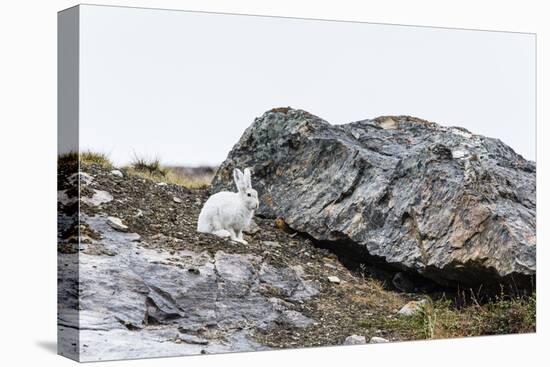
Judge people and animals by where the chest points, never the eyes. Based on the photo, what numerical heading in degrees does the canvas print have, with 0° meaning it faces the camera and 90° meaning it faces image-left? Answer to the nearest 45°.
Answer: approximately 315°
